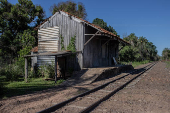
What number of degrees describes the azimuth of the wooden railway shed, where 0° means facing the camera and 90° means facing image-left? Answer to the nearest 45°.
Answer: approximately 315°

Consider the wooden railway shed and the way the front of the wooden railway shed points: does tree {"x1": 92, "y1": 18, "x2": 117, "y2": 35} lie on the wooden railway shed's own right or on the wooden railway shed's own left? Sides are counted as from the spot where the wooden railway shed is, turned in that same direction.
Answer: on the wooden railway shed's own left

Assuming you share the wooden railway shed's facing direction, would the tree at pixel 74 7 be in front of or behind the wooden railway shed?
behind

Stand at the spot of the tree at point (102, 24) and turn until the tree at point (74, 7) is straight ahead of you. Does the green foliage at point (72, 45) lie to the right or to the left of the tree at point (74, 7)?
left
